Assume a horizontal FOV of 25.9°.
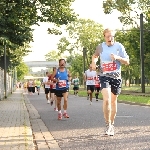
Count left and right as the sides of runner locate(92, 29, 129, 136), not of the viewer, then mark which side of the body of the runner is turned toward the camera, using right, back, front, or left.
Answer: front
